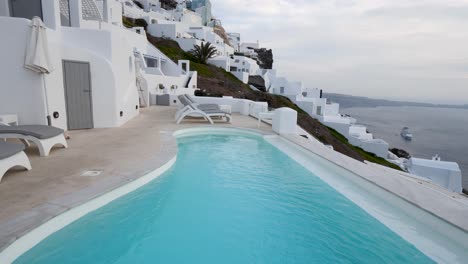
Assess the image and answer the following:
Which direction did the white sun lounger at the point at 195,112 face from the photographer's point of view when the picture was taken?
facing to the right of the viewer

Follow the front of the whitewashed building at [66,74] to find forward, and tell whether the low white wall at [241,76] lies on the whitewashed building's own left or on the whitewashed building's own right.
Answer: on the whitewashed building's own left

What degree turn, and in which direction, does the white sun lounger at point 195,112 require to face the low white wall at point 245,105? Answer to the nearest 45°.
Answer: approximately 45° to its left

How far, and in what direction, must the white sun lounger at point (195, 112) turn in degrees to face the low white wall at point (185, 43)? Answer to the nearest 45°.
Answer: approximately 90° to its left

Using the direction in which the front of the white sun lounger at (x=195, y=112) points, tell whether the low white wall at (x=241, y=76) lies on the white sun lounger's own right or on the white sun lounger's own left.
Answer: on the white sun lounger's own left

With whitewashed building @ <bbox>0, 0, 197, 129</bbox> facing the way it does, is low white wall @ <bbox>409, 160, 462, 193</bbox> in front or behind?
in front

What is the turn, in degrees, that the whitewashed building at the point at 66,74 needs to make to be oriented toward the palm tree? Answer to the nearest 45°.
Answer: approximately 90° to its left

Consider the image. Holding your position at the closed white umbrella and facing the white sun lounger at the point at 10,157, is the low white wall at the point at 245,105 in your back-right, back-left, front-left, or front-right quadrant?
back-left

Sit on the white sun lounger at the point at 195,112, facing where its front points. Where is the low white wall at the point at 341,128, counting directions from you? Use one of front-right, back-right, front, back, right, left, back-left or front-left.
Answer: front-left

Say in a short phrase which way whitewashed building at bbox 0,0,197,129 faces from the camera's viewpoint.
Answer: facing the viewer and to the right of the viewer

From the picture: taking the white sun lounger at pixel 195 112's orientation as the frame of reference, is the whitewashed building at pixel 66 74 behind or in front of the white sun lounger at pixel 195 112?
behind

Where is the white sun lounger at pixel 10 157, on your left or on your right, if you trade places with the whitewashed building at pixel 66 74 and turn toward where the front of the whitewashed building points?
on your right

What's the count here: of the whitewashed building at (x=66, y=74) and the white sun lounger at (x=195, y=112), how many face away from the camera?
0
